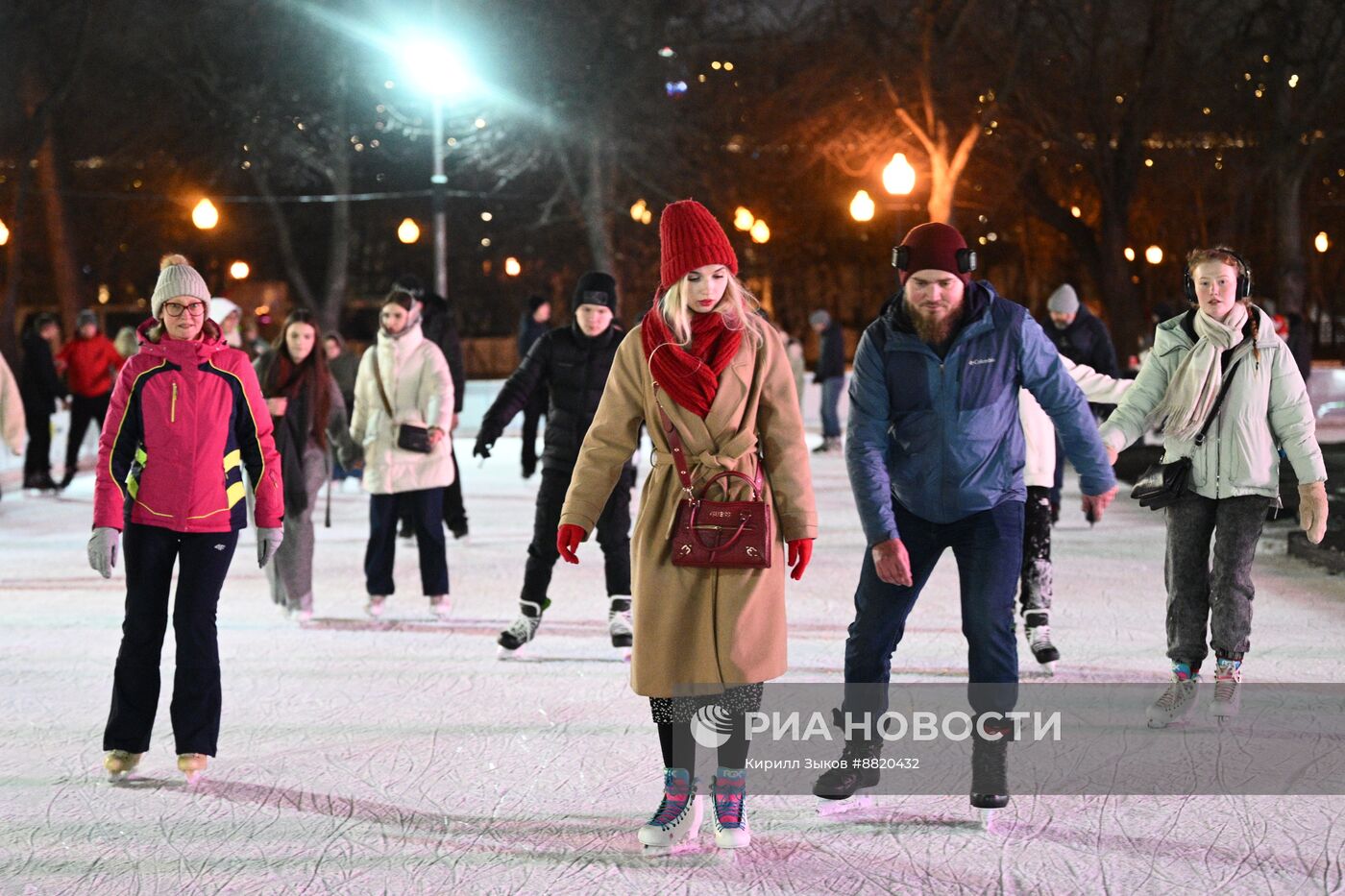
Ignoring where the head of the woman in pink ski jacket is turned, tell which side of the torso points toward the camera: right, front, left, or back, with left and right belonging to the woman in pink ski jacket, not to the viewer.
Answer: front

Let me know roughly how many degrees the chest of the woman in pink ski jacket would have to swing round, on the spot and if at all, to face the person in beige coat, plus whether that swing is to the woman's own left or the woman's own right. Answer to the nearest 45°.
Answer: approximately 45° to the woman's own left

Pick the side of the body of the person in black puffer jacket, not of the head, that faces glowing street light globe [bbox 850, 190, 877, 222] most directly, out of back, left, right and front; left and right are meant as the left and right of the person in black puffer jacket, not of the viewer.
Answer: back

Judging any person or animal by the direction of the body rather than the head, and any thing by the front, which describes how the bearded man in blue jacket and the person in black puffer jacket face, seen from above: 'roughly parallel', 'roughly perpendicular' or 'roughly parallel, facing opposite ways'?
roughly parallel

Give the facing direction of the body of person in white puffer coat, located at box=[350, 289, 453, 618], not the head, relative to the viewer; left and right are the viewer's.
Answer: facing the viewer

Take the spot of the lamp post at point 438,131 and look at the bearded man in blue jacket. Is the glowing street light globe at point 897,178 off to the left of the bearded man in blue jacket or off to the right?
left

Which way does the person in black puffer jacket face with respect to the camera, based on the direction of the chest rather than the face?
toward the camera

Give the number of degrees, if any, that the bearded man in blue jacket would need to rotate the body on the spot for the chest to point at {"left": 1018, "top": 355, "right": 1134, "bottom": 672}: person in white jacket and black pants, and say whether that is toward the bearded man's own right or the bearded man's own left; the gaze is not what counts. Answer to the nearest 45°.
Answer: approximately 180°

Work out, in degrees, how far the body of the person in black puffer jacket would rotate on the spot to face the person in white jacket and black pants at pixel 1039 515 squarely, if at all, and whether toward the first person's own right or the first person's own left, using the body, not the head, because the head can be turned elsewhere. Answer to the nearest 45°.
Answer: approximately 90° to the first person's own left

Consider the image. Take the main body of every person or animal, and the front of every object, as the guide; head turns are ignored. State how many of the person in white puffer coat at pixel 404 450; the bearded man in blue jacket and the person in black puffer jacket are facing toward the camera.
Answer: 3

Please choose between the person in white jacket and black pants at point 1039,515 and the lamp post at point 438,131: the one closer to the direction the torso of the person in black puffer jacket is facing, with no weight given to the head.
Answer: the person in white jacket and black pants

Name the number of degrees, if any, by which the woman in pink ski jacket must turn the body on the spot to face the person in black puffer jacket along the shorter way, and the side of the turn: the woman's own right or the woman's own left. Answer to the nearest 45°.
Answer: approximately 135° to the woman's own left
